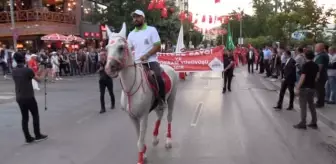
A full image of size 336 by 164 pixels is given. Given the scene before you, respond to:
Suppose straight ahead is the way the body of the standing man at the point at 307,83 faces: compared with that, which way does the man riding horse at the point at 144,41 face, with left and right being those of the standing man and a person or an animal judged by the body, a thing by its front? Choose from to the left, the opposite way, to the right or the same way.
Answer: to the left

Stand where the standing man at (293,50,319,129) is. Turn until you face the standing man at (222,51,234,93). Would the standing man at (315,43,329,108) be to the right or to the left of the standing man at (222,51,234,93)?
right

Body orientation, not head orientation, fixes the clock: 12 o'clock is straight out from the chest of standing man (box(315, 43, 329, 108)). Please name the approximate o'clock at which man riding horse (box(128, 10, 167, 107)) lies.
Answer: The man riding horse is roughly at 10 o'clock from the standing man.

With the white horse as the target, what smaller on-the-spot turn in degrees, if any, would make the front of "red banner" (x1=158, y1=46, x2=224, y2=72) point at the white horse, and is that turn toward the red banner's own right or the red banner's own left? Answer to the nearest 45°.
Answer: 0° — it already faces it

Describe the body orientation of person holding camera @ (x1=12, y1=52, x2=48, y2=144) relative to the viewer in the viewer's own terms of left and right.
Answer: facing away from the viewer and to the right of the viewer

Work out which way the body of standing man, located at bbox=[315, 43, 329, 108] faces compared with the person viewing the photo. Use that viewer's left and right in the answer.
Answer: facing to the left of the viewer

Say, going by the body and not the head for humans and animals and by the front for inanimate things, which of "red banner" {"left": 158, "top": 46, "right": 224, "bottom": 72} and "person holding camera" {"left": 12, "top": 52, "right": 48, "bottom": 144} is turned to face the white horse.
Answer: the red banner

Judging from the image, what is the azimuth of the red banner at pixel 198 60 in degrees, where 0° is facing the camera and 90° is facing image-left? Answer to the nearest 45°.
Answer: approximately 0°

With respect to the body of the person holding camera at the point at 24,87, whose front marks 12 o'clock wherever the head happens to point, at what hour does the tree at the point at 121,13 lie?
The tree is roughly at 11 o'clock from the person holding camera.

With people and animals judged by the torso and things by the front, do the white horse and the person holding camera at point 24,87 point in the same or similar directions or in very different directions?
very different directions
